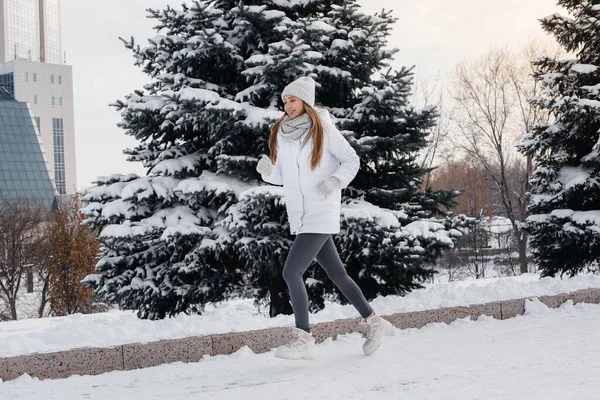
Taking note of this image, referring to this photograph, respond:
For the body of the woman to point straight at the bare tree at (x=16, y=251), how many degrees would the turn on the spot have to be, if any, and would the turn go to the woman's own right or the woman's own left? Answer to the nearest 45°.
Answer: approximately 90° to the woman's own right

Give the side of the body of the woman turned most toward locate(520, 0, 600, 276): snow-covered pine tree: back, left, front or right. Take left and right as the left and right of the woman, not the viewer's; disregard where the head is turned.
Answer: back

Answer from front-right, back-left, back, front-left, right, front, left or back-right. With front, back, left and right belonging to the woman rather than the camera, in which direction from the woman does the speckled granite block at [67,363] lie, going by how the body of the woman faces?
front-right

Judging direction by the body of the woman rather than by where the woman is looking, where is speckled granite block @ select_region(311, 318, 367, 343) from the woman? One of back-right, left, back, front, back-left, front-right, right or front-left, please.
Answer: back-right

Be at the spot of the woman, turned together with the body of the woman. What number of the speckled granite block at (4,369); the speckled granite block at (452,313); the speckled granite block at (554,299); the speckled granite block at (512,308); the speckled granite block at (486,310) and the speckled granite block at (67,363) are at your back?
4

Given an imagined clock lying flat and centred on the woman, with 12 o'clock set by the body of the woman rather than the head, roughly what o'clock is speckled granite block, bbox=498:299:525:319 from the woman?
The speckled granite block is roughly at 6 o'clock from the woman.

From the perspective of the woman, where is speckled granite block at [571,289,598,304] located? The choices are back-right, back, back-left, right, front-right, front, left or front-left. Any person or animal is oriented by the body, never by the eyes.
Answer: back

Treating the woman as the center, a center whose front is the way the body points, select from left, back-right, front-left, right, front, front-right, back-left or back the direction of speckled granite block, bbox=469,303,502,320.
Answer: back

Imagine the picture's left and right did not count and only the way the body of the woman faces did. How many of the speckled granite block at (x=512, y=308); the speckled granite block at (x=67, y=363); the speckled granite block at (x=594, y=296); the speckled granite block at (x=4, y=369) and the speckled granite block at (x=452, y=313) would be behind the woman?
3

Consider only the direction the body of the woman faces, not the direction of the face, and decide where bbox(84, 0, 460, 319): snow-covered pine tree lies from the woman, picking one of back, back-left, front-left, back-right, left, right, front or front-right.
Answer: back-right

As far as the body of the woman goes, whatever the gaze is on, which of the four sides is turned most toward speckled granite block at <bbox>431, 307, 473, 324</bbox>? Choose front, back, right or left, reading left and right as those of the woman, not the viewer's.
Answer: back

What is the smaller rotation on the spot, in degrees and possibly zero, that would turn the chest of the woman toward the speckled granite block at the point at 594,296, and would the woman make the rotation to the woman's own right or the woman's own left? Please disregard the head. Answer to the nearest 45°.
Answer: approximately 180°

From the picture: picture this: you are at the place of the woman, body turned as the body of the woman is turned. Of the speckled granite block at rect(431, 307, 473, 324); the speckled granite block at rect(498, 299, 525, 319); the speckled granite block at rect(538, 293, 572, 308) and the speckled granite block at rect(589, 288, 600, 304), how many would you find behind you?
4
